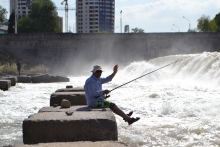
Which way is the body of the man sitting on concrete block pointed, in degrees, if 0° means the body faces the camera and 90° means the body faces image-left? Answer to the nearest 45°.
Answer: approximately 270°
